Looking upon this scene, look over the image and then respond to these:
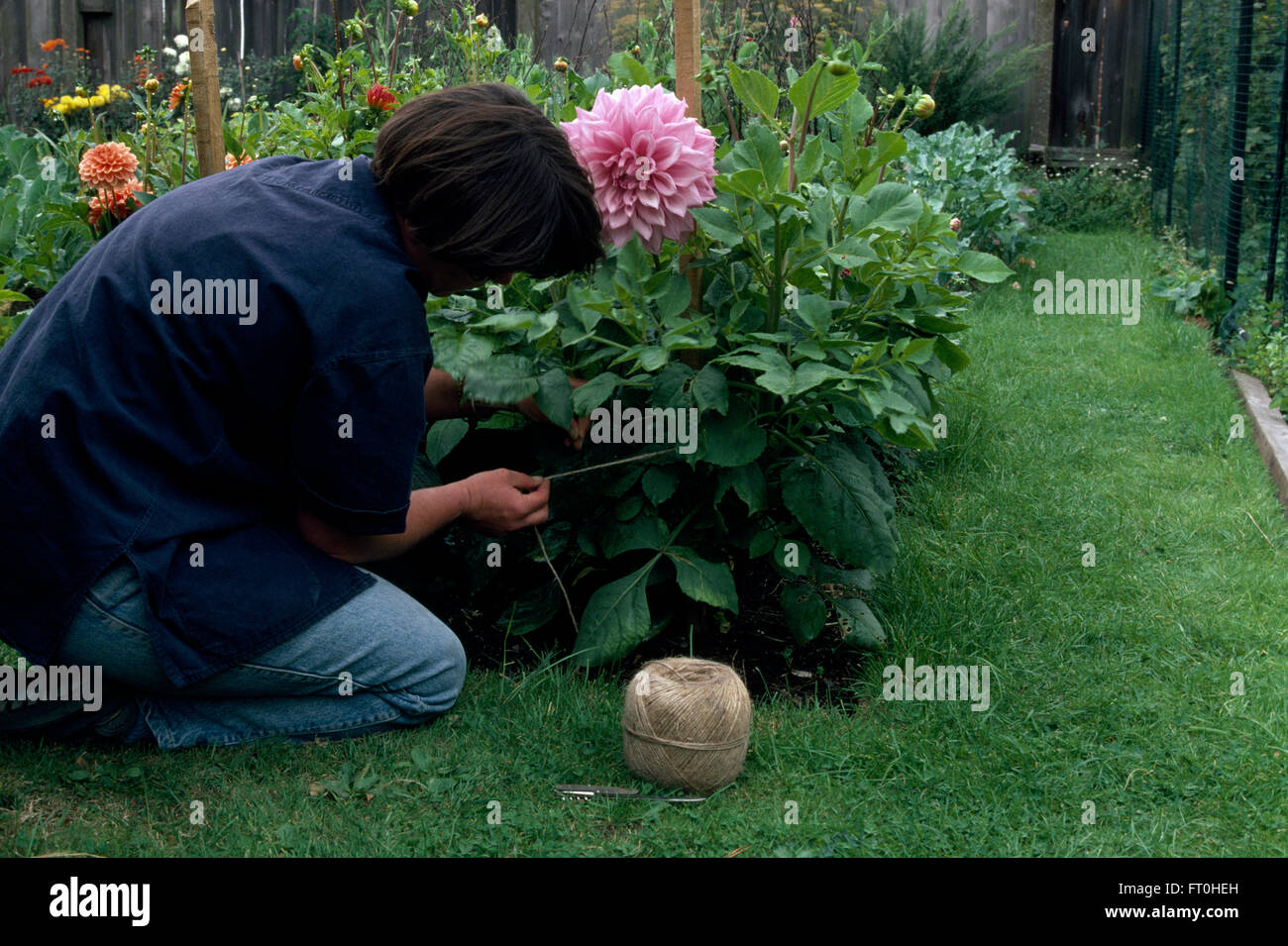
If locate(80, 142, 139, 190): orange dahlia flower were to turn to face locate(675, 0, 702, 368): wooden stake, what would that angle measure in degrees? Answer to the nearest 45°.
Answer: approximately 45° to its left

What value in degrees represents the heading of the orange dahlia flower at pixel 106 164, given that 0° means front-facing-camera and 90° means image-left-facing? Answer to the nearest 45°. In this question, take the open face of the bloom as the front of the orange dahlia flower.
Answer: approximately 0°

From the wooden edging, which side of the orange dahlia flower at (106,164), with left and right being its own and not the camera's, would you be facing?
left

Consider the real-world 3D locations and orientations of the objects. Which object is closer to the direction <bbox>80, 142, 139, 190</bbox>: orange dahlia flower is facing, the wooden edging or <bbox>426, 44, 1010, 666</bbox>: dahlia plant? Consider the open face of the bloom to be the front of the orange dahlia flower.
the dahlia plant
